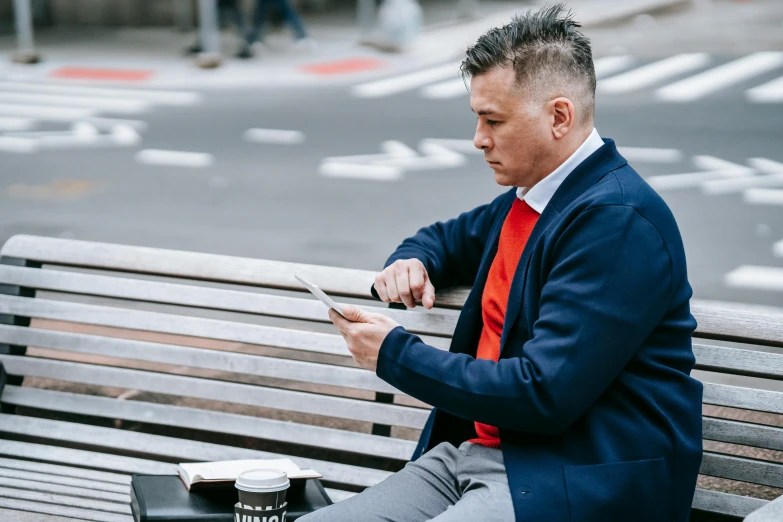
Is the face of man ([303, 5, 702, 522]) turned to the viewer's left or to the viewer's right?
to the viewer's left
